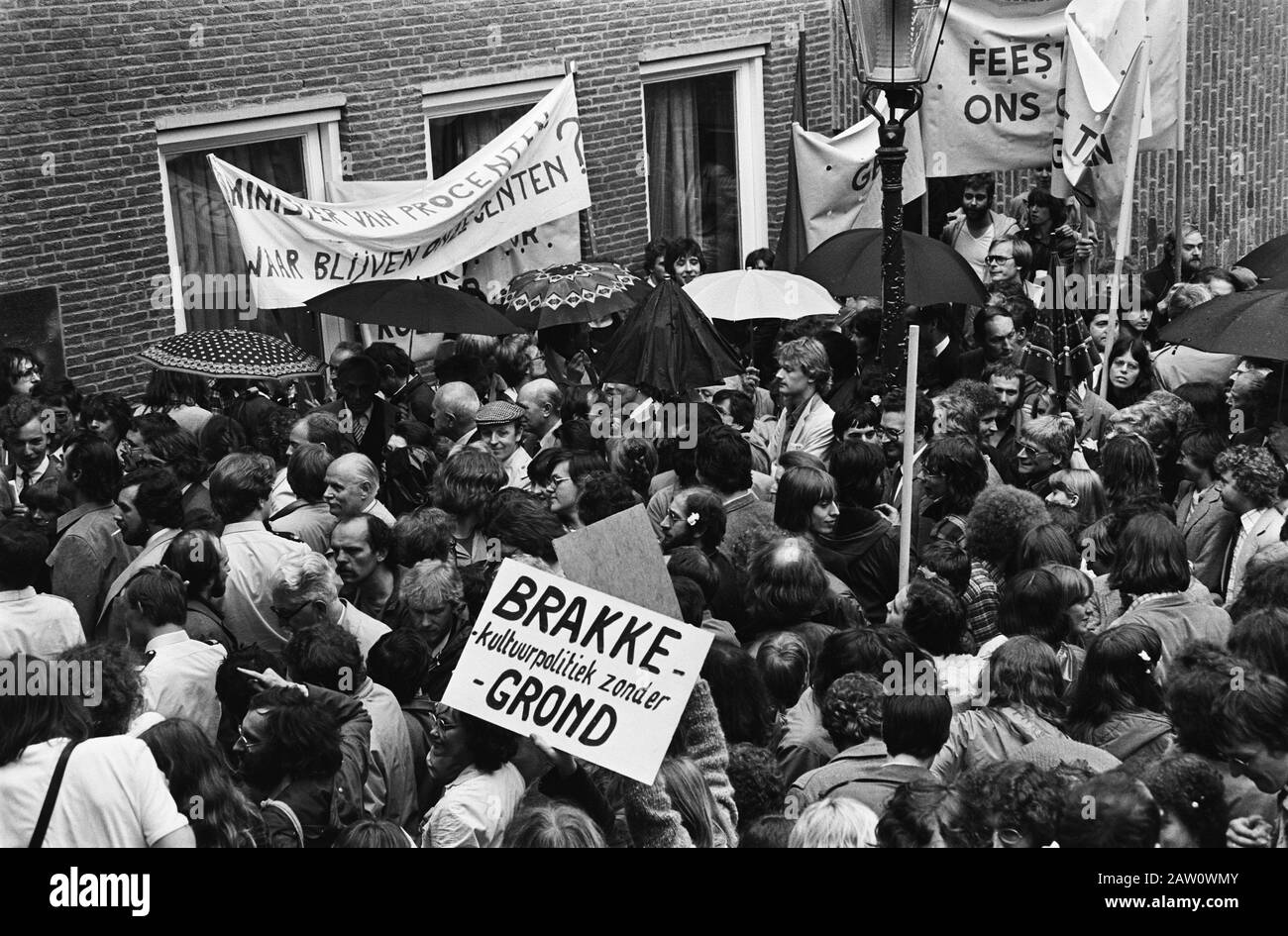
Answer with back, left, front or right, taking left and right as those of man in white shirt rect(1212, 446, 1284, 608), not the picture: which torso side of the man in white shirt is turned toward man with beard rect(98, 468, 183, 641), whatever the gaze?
front

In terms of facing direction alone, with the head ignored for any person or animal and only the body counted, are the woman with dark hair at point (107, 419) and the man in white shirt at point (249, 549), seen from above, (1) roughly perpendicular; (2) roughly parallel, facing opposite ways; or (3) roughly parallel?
roughly parallel, facing opposite ways

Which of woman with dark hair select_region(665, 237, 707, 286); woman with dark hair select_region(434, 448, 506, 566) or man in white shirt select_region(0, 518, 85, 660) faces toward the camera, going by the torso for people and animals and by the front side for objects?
woman with dark hair select_region(665, 237, 707, 286)

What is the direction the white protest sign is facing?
toward the camera

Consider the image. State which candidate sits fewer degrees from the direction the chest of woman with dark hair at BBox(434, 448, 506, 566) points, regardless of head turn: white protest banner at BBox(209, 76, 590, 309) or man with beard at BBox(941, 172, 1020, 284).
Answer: the white protest banner

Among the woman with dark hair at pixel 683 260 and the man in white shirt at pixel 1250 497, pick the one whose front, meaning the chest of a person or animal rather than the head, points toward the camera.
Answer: the woman with dark hair

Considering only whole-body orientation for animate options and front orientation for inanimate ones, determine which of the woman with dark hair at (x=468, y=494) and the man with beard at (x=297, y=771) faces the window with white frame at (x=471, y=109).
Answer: the woman with dark hair

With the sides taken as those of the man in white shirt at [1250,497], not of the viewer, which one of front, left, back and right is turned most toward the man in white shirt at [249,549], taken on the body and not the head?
front

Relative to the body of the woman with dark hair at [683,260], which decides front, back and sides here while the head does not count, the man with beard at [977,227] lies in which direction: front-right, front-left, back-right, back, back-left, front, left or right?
left

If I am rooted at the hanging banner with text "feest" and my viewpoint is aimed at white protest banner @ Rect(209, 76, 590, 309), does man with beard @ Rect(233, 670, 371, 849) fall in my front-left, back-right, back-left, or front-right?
front-left

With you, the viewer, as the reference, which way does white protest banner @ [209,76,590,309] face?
facing the viewer

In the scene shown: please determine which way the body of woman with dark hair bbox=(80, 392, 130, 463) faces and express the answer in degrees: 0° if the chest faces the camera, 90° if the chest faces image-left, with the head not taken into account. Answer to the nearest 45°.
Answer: approximately 45°

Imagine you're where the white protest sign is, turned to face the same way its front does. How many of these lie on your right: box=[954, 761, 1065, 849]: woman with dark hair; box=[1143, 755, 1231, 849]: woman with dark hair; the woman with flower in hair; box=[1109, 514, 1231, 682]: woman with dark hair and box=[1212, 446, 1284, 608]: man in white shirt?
0

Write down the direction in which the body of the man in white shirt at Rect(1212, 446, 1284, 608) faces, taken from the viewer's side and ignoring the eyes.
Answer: to the viewer's left

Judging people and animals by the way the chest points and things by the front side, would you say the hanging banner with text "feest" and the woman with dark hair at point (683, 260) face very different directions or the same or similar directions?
same or similar directions

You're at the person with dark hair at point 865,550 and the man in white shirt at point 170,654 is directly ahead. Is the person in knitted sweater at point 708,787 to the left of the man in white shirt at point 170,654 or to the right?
left

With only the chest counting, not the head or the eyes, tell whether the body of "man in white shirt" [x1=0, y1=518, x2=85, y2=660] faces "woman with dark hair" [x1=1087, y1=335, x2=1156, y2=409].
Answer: no

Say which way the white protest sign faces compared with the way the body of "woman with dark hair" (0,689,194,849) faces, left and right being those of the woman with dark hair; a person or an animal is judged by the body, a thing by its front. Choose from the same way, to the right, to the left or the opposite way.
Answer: the opposite way

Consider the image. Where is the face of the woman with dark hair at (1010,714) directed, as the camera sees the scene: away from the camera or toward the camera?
away from the camera

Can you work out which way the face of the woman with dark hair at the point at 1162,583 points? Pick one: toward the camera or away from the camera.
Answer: away from the camera

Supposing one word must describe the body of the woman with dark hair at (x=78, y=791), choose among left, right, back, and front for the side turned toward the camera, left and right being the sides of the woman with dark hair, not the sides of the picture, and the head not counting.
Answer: back
